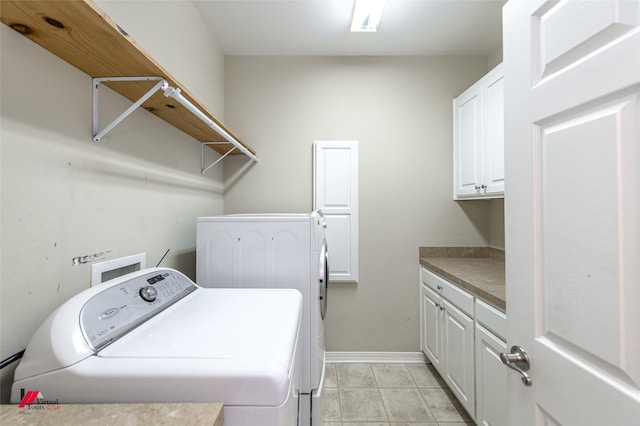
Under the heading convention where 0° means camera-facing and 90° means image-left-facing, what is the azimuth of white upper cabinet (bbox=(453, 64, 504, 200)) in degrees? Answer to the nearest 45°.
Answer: approximately 45°

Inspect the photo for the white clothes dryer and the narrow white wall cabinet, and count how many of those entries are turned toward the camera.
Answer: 1

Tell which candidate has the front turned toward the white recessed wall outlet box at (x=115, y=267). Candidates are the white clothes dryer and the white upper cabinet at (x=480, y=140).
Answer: the white upper cabinet

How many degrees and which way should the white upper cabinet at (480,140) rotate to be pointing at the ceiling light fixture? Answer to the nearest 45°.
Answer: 0° — it already faces it

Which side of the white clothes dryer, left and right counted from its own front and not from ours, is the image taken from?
right

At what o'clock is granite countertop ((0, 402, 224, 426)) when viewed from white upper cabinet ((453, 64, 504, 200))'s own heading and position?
The granite countertop is roughly at 11 o'clock from the white upper cabinet.

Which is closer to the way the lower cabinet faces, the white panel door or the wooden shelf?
the wooden shelf
